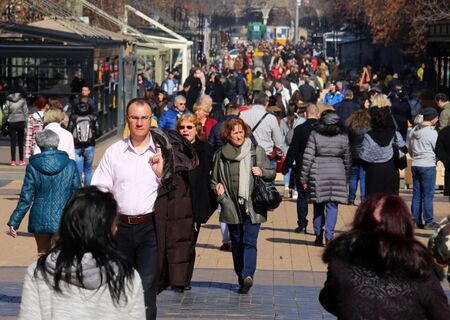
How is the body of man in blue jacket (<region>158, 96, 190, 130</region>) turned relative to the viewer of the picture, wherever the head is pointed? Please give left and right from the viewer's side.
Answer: facing the viewer and to the right of the viewer

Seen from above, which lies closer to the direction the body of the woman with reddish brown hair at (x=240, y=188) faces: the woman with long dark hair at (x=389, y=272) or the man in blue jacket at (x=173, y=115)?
the woman with long dark hair

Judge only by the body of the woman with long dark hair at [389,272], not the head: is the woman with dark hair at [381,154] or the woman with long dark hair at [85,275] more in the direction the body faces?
the woman with dark hair

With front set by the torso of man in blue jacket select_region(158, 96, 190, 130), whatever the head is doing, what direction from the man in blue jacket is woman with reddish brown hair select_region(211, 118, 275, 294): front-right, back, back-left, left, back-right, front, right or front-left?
front-right

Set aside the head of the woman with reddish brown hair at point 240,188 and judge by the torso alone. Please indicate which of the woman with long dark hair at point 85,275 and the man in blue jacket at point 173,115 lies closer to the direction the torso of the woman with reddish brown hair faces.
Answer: the woman with long dark hair

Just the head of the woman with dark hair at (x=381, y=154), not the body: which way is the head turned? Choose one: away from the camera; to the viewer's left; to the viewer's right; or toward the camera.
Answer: away from the camera

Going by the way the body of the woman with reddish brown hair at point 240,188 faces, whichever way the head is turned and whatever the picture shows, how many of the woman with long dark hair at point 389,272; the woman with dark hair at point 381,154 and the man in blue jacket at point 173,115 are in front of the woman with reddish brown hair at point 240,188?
1

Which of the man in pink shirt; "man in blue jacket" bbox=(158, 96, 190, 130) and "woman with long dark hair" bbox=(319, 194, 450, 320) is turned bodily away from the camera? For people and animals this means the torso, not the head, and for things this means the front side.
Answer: the woman with long dark hair

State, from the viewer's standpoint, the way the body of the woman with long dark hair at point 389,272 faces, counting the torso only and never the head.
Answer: away from the camera

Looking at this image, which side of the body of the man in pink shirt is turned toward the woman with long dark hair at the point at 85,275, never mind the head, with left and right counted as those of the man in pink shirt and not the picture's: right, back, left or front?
front

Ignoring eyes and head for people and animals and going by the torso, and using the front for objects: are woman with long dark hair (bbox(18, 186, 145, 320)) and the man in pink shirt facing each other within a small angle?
yes

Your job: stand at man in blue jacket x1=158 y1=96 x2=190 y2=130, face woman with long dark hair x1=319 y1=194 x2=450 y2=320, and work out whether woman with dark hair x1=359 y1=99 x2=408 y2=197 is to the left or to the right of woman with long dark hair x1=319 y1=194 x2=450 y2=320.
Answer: left

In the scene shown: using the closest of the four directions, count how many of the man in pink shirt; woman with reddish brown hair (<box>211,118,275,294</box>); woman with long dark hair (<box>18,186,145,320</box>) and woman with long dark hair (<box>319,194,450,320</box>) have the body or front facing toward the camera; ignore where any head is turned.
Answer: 2

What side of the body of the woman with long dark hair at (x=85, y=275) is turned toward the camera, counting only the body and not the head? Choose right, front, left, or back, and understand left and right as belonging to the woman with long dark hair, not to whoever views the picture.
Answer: back

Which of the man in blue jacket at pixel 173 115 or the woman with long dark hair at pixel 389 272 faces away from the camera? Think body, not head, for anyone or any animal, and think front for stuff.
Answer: the woman with long dark hair

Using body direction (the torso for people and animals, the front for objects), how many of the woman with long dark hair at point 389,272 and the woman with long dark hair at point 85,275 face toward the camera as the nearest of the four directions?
0

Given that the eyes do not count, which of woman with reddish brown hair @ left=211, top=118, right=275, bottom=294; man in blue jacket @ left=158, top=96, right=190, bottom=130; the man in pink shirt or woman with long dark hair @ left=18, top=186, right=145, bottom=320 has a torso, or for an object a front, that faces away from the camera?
the woman with long dark hair
